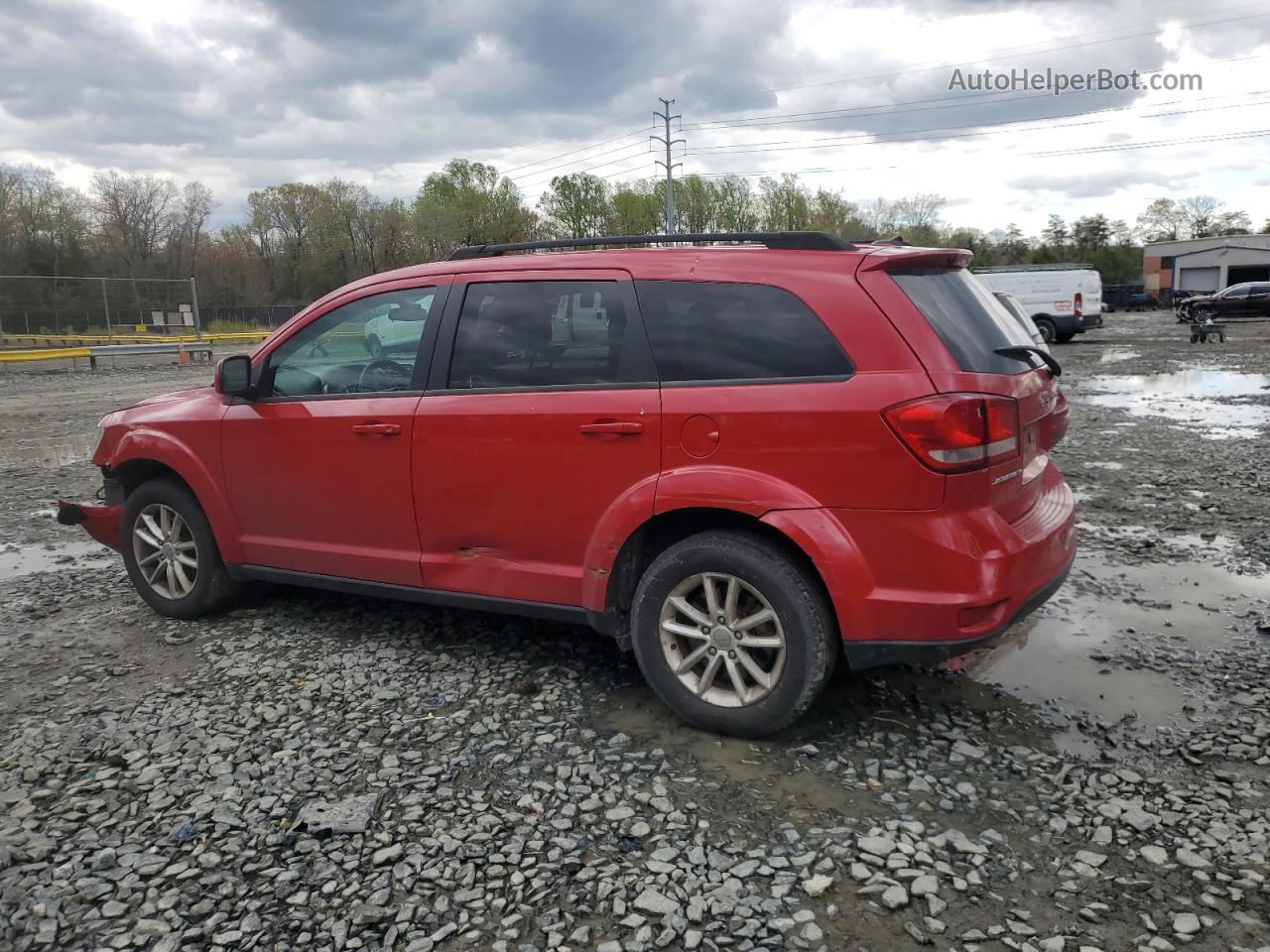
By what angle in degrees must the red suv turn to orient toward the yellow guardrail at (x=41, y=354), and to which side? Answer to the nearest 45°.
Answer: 0° — it already faces it

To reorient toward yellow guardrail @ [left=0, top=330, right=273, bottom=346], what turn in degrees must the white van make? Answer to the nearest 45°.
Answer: approximately 45° to its left

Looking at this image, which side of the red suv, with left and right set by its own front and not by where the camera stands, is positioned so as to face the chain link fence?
front

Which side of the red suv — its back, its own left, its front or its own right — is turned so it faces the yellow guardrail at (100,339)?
front

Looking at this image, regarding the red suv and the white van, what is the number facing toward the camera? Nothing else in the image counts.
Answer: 0

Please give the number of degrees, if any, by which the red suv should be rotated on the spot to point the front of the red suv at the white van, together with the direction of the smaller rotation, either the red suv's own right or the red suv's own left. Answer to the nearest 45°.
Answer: approximately 90° to the red suv's own right

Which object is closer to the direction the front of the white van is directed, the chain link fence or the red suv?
the chain link fence

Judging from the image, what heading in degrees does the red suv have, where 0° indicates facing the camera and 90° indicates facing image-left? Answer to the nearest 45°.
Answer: approximately 135°

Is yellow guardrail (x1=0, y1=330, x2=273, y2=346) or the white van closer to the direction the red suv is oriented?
the yellow guardrail

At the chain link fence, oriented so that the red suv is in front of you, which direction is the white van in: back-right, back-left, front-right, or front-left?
front-left

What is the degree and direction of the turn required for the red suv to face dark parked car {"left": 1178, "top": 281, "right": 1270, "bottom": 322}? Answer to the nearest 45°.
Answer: approximately 90° to its right

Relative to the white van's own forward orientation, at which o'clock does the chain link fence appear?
The chain link fence is roughly at 10 o'clock from the white van.

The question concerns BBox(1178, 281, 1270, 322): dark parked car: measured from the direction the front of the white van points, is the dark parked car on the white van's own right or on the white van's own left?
on the white van's own right

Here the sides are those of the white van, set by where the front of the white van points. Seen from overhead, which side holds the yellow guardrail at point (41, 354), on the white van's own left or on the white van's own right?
on the white van's own left

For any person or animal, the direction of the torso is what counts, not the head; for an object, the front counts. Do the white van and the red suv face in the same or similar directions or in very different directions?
same or similar directions

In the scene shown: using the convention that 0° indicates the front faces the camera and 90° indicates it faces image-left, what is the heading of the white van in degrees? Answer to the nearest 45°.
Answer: approximately 135°
